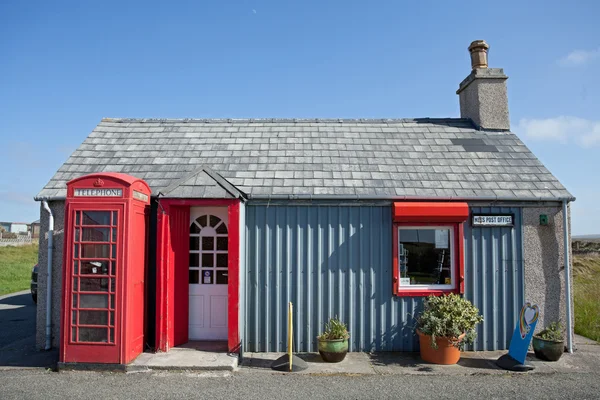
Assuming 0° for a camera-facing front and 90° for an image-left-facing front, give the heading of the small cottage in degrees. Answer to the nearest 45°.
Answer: approximately 0°
